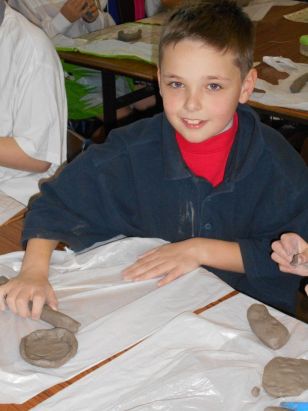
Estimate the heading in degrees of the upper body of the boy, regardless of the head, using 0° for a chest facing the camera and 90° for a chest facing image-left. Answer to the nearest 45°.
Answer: approximately 45°

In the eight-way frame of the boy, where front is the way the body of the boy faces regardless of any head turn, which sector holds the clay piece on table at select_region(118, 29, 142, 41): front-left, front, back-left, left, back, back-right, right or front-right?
back-right
